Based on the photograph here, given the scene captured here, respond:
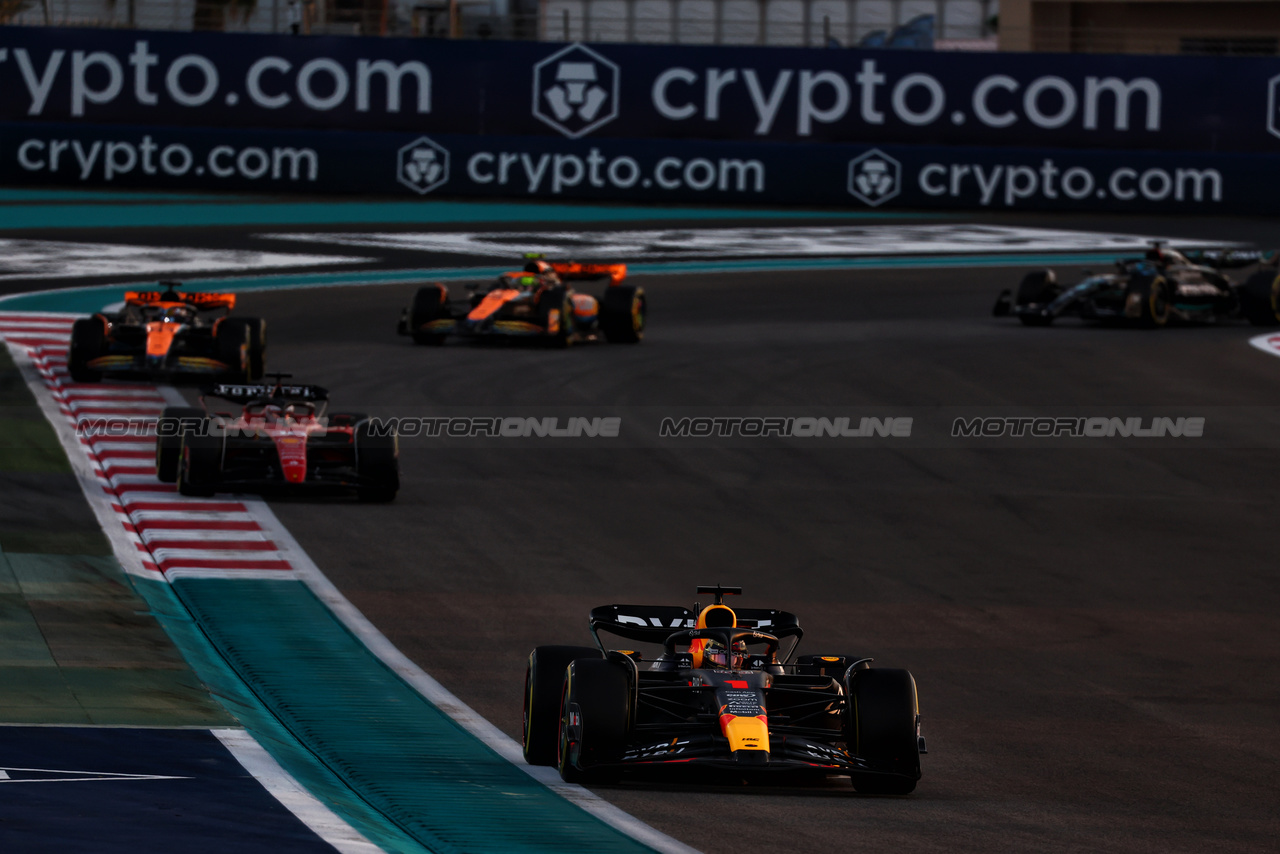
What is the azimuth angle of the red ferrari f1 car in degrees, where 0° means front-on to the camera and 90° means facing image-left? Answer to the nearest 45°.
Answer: approximately 0°

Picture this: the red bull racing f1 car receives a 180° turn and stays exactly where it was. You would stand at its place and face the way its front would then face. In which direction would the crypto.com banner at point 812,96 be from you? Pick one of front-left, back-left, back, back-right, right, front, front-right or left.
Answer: front

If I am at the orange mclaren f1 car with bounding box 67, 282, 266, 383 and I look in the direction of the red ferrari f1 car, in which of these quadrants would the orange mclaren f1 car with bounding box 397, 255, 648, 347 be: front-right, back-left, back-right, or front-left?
back-left

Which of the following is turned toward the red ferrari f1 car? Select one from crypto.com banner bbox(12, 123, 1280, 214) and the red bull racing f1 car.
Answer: the crypto.com banner

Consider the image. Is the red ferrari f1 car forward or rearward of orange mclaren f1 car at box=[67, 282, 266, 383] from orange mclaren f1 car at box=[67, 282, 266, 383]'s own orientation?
forward

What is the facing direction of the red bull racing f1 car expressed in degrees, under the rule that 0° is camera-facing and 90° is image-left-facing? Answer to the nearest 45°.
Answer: approximately 0°

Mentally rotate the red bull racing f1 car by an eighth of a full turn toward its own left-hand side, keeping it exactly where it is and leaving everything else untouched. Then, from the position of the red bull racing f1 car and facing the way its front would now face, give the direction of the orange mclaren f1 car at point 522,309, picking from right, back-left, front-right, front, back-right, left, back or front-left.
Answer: back-left

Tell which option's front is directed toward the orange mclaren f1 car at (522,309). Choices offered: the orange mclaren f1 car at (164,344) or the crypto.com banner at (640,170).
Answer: the crypto.com banner

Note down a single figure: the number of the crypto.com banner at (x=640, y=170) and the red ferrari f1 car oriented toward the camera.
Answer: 2
